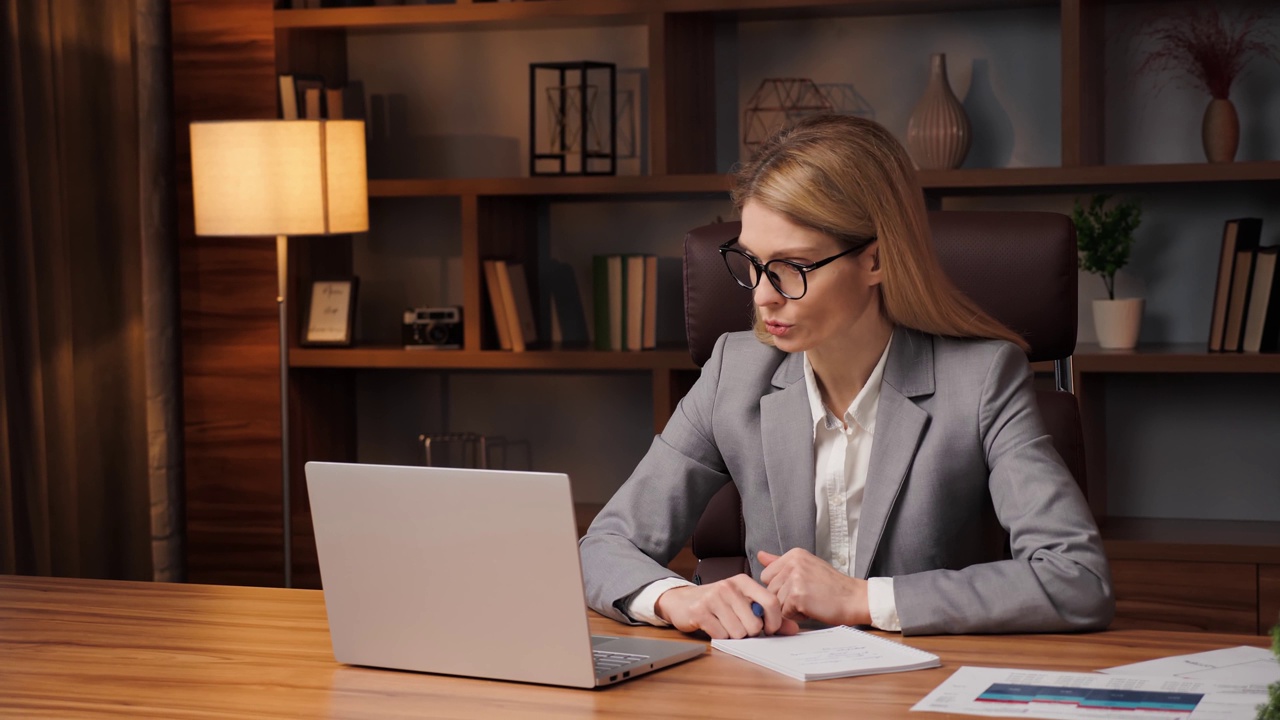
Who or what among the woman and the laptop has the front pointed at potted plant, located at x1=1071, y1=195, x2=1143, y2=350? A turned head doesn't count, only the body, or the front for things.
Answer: the laptop

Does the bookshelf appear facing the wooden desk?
yes

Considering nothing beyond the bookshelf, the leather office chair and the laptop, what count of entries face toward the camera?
2

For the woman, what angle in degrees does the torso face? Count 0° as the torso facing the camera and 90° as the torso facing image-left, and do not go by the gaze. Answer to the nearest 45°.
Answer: approximately 45°

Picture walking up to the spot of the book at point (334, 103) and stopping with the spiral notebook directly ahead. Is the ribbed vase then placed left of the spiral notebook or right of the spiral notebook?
left

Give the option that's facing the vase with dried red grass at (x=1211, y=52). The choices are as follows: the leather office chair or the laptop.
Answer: the laptop

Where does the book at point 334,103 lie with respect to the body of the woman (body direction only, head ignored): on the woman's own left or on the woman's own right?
on the woman's own right

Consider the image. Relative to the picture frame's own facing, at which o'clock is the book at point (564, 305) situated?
The book is roughly at 9 o'clock from the picture frame.

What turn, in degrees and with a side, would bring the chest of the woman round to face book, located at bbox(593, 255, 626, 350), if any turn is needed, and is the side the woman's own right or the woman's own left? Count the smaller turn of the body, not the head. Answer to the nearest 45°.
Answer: approximately 135° to the woman's own right

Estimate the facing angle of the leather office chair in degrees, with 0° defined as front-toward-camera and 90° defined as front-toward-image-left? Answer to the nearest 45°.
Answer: approximately 0°
